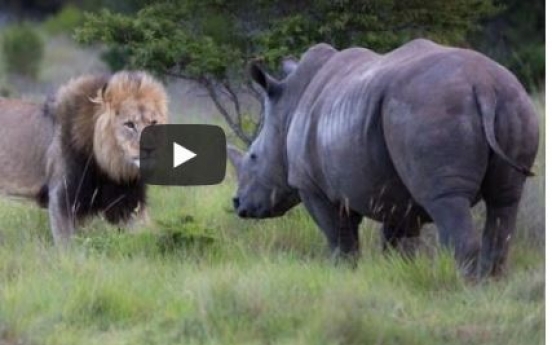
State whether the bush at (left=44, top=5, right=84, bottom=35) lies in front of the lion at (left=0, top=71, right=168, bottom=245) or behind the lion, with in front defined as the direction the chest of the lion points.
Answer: behind

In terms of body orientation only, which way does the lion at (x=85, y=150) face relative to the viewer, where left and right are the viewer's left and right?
facing the viewer and to the right of the viewer

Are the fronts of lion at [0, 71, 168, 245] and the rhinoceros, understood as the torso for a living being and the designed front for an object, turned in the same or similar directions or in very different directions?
very different directions

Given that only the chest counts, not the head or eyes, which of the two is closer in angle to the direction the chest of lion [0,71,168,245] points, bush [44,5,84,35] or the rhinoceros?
the rhinoceros

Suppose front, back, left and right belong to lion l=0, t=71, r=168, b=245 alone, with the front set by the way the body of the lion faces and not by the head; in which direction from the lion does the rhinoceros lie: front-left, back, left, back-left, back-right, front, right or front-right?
front

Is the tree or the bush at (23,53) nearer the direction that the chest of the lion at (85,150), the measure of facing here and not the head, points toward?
the tree

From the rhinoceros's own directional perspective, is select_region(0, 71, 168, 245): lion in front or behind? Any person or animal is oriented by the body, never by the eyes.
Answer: in front

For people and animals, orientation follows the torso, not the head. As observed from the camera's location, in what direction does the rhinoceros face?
facing away from the viewer and to the left of the viewer

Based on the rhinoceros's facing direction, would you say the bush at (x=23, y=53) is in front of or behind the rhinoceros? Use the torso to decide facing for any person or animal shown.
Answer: in front

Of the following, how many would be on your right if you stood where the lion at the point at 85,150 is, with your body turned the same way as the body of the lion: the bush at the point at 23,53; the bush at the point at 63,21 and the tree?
0
